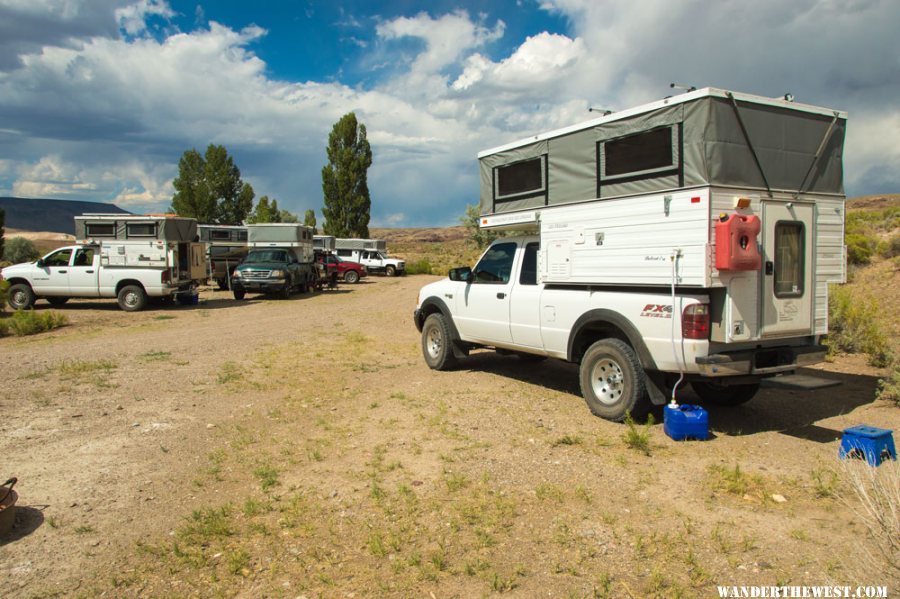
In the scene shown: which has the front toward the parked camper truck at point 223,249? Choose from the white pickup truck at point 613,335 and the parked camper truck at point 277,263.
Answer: the white pickup truck

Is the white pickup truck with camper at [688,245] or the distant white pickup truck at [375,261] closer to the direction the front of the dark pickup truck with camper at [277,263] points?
the white pickup truck with camper

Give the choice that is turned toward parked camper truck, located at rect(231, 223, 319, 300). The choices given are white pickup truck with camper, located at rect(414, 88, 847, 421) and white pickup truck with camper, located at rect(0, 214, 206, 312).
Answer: white pickup truck with camper, located at rect(414, 88, 847, 421)

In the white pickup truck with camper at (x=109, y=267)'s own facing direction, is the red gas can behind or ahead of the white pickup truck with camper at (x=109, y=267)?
behind

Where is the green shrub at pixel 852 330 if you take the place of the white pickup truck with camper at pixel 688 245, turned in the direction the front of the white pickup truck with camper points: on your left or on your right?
on your right

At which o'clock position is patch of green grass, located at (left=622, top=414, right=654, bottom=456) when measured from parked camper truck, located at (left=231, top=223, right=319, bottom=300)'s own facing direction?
The patch of green grass is roughly at 10 o'clock from the parked camper truck.

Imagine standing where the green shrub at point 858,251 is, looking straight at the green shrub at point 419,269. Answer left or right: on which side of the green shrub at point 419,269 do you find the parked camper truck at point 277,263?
left

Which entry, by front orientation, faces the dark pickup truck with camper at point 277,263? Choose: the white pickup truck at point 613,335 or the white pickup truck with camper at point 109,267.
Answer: the white pickup truck

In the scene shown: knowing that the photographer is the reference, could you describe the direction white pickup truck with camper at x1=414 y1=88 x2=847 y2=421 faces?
facing away from the viewer and to the left of the viewer

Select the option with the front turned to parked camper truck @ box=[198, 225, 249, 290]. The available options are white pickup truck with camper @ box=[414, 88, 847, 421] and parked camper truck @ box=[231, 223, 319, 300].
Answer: the white pickup truck with camper

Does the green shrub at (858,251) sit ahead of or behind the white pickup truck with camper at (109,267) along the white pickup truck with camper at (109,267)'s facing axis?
behind

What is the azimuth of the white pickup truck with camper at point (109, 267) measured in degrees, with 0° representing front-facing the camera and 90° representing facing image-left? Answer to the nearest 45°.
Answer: approximately 135°

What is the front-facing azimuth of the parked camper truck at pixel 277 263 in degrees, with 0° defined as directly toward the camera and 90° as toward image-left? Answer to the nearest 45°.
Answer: approximately 45°

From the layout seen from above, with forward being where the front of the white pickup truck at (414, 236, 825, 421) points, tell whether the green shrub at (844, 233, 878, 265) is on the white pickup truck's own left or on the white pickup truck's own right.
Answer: on the white pickup truck's own right

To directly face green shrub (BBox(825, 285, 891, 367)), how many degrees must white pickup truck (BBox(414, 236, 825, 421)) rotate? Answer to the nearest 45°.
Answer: approximately 90° to its right

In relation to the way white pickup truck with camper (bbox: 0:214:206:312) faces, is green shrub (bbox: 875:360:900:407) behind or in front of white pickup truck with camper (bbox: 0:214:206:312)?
behind

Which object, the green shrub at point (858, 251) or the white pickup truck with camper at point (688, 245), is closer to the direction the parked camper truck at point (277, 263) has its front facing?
the white pickup truck with camper

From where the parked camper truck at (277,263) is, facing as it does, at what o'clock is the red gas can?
The red gas can is roughly at 10 o'clock from the parked camper truck.
